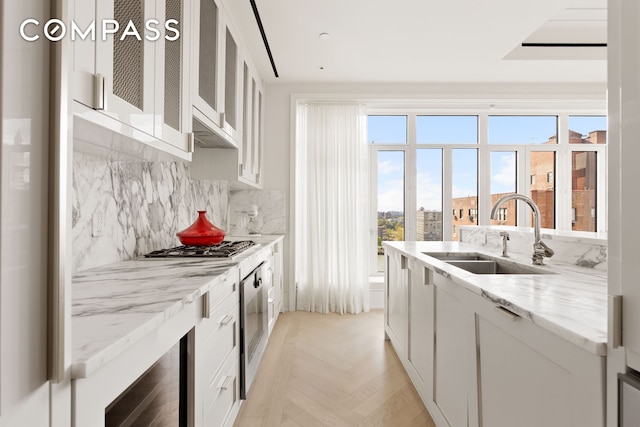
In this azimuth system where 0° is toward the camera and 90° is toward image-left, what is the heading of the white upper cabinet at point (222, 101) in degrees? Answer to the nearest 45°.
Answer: approximately 270°

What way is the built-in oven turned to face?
to the viewer's right

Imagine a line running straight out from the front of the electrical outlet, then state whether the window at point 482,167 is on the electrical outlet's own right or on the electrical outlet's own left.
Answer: on the electrical outlet's own left

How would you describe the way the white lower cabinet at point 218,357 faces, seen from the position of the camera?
facing to the right of the viewer

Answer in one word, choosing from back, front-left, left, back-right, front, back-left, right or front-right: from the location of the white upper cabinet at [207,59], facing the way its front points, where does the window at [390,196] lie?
front-left

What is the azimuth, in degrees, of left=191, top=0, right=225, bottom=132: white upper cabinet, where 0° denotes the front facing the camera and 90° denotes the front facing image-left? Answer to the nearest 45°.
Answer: approximately 270°

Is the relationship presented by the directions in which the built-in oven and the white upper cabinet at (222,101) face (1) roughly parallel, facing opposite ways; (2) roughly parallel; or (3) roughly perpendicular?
roughly parallel
